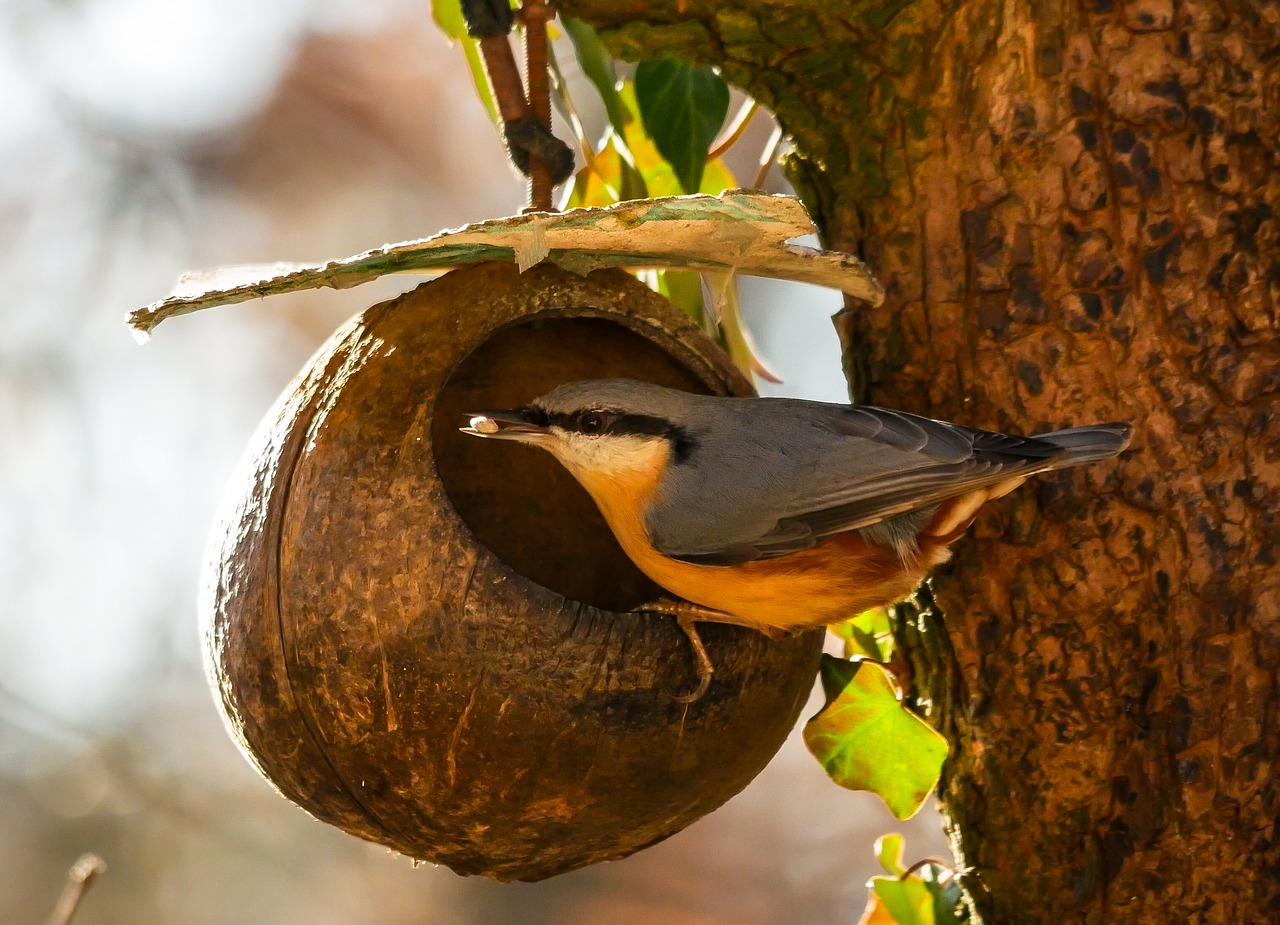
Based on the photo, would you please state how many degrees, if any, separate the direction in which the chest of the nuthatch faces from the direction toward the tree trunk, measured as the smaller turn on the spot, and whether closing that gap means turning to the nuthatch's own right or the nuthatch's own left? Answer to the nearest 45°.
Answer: approximately 180°

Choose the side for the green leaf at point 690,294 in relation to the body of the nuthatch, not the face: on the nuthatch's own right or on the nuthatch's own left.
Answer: on the nuthatch's own right

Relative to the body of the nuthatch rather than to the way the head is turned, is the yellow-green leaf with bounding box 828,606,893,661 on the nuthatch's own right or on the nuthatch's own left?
on the nuthatch's own right

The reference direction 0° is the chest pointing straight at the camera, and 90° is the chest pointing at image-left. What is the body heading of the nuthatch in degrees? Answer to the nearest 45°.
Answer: approximately 90°
